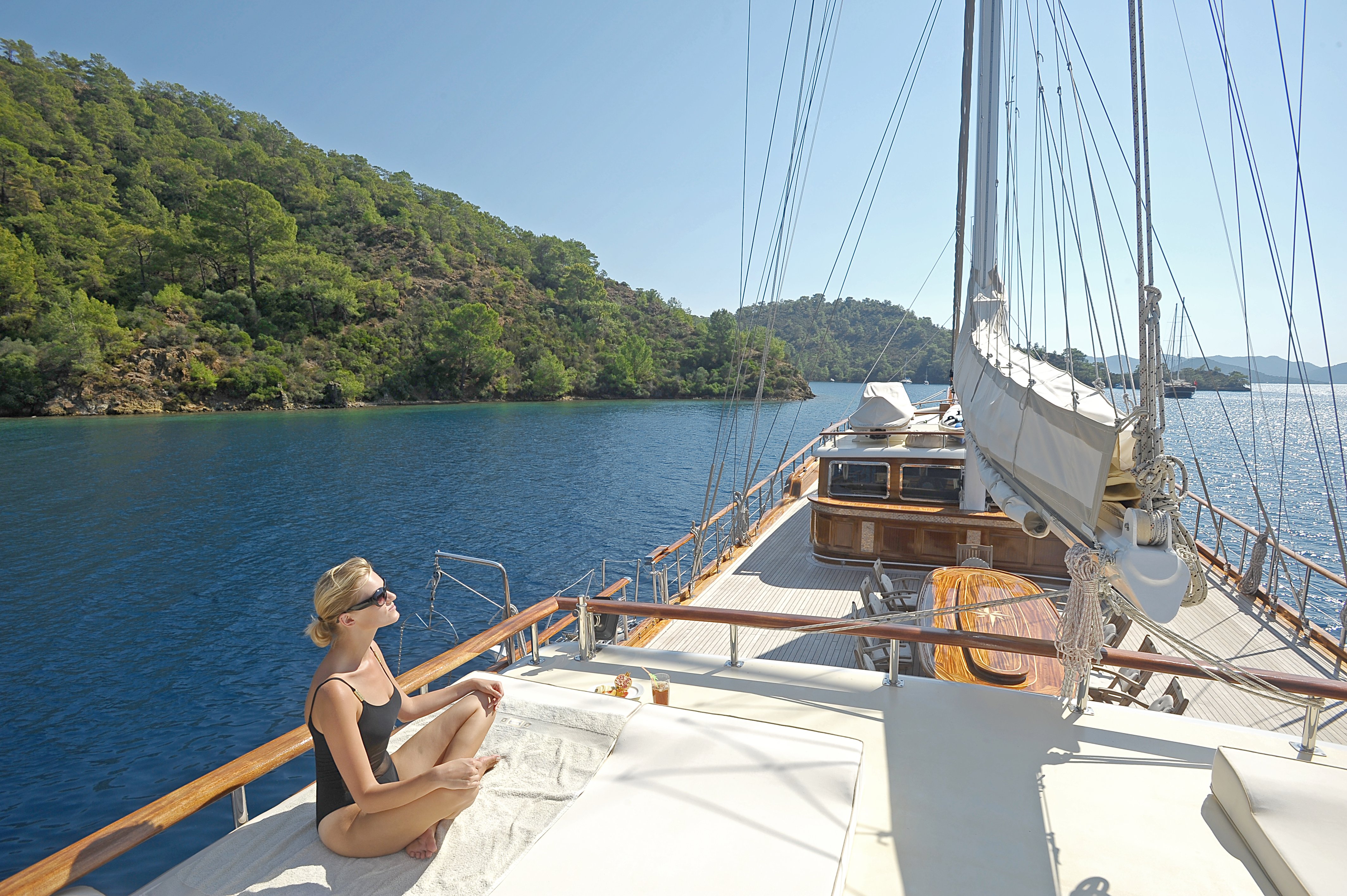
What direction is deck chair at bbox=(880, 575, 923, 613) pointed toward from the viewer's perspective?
to the viewer's right

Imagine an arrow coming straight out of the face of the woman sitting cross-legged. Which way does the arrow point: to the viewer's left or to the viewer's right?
to the viewer's right

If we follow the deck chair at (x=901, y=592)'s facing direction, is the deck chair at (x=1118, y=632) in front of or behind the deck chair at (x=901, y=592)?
in front

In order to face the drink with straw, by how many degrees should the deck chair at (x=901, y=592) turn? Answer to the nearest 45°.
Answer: approximately 90° to its right

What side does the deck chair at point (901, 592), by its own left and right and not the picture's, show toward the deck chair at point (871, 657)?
right

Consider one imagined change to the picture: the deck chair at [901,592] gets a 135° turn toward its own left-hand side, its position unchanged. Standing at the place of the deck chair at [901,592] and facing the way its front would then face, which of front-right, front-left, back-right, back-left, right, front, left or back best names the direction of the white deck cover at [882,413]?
front-right

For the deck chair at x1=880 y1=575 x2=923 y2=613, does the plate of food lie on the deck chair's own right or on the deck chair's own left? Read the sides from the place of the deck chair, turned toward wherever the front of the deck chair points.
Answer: on the deck chair's own right

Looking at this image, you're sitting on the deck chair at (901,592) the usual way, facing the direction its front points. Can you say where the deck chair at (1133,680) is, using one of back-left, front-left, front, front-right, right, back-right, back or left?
front-right

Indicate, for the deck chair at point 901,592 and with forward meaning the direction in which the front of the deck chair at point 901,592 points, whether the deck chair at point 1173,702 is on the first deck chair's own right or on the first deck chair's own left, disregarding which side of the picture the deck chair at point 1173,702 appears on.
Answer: on the first deck chair's own right
